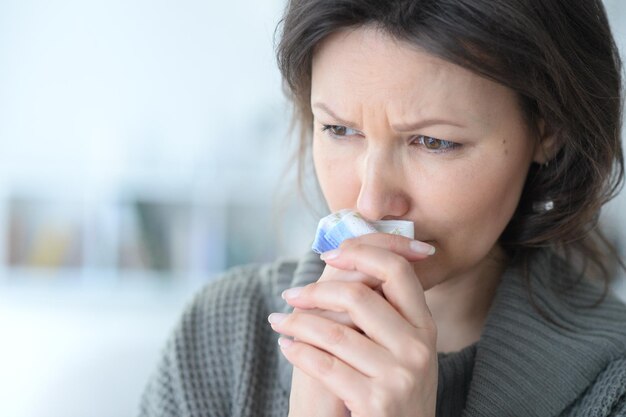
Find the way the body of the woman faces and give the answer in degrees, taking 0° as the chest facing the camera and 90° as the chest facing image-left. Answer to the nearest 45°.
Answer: approximately 45°
